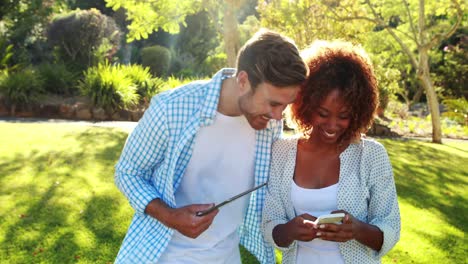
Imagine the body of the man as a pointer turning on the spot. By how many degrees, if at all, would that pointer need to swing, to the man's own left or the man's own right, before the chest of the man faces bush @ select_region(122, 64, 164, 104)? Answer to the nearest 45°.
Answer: approximately 135° to the man's own left

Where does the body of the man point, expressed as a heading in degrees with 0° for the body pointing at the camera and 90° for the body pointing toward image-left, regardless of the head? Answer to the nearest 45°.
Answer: approximately 315°

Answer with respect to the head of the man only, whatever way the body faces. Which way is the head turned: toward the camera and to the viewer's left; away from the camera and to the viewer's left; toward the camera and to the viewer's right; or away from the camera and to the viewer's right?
toward the camera and to the viewer's right

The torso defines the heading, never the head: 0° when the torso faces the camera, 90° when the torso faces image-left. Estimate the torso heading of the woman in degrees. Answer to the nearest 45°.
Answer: approximately 0°

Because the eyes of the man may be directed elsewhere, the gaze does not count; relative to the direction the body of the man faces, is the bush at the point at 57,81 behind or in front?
behind

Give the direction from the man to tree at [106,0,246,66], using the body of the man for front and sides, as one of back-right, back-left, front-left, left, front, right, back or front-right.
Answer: back-left

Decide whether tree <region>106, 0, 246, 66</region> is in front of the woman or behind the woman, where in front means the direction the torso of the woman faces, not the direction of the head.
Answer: behind

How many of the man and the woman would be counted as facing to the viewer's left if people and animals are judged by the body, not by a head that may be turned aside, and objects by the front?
0
